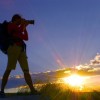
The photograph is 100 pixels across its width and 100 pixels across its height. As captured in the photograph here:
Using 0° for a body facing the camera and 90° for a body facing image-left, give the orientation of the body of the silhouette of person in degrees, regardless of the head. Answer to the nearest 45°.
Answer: approximately 270°
